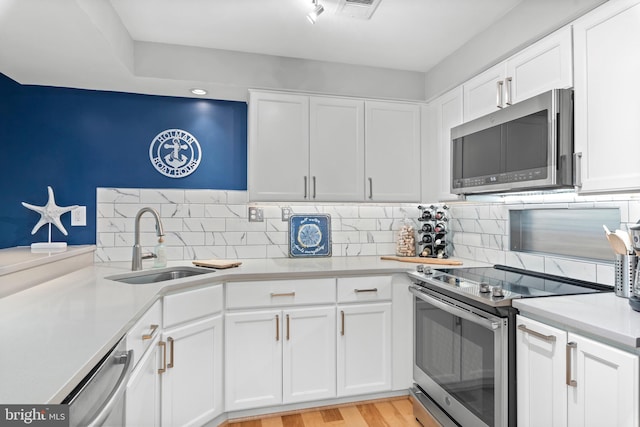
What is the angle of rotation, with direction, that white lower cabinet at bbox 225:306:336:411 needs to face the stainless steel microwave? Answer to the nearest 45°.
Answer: approximately 90° to its left

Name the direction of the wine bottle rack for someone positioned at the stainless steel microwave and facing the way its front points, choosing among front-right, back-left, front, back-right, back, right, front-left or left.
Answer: right

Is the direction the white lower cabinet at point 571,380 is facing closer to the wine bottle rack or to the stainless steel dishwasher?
the stainless steel dishwasher

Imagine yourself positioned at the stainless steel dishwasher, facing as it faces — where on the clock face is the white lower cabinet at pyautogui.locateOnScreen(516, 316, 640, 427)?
The white lower cabinet is roughly at 11 o'clock from the stainless steel dishwasher.

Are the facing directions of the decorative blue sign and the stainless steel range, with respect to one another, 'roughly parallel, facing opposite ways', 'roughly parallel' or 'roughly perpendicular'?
roughly perpendicular

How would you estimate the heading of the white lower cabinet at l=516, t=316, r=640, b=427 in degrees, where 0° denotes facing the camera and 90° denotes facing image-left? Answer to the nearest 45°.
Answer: approximately 45°

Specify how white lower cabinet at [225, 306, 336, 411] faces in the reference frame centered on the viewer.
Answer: facing the viewer

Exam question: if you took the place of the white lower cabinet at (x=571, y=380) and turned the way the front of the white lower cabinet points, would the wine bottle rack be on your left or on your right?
on your right

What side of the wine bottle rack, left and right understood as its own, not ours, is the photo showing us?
front

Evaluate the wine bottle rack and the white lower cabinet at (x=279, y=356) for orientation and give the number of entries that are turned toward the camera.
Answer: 2

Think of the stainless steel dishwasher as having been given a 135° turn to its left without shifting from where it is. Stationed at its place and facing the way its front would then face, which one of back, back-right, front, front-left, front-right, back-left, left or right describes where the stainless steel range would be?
right

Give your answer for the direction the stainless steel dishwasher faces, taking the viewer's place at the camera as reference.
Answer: facing the viewer and to the right of the viewer

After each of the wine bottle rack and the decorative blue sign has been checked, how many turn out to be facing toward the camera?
2

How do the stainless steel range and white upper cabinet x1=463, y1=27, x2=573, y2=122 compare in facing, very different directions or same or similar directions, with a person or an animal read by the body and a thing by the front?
same or similar directions

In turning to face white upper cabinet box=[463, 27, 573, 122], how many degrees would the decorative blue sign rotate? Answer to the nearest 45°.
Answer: approximately 45° to its left

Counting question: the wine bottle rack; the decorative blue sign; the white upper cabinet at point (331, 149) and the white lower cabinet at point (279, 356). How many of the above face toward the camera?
4
